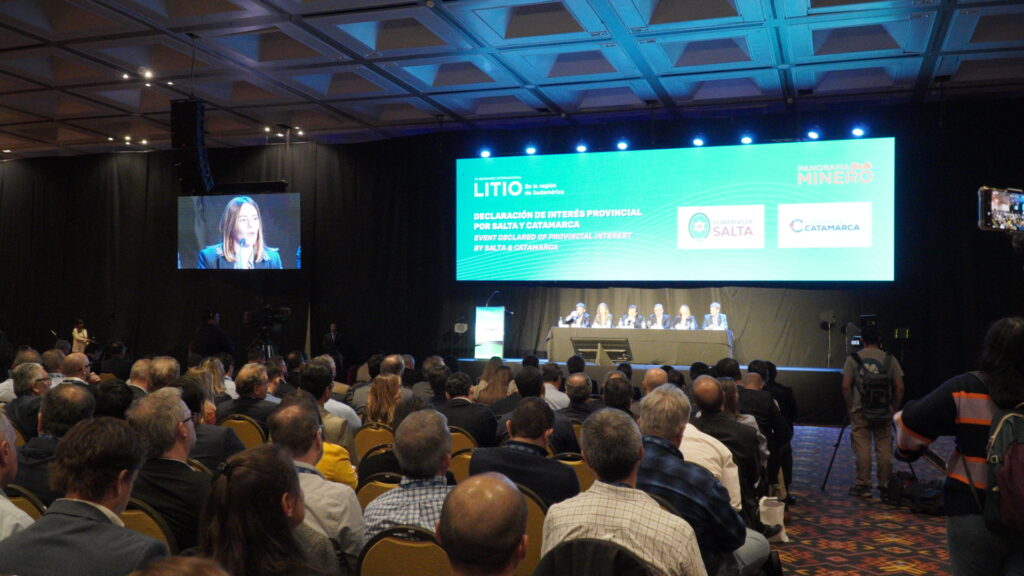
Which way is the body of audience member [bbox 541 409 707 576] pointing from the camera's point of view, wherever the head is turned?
away from the camera

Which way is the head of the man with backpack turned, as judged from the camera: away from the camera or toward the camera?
away from the camera

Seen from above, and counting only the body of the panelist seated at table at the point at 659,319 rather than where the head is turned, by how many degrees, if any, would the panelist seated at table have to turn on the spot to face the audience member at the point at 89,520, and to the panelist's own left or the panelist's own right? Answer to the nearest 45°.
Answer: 0° — they already face them

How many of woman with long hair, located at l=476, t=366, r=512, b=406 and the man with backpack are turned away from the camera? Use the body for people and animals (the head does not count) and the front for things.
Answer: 2

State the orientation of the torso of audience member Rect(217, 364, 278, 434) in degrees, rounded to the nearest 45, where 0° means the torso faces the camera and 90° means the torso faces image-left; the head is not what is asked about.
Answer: approximately 225°

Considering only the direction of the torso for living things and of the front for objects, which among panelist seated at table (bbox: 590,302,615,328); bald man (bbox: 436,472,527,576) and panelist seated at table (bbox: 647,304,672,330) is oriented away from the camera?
the bald man

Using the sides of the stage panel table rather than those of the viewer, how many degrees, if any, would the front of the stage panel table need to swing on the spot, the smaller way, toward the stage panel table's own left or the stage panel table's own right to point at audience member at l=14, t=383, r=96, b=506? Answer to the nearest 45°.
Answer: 0° — it already faces them

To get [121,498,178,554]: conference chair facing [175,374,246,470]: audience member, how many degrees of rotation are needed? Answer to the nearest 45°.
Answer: approximately 45° to its left

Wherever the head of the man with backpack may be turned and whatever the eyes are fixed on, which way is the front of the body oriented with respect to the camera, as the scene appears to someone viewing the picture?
away from the camera

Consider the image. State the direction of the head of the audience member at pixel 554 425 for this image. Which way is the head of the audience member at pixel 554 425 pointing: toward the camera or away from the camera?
away from the camera

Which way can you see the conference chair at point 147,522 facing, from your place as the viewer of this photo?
facing away from the viewer and to the right of the viewer

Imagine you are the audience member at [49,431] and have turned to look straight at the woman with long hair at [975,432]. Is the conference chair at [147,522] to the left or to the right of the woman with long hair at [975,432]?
right

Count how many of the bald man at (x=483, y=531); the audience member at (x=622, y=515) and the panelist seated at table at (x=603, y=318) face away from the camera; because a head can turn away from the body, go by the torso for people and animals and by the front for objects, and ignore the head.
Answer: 2
